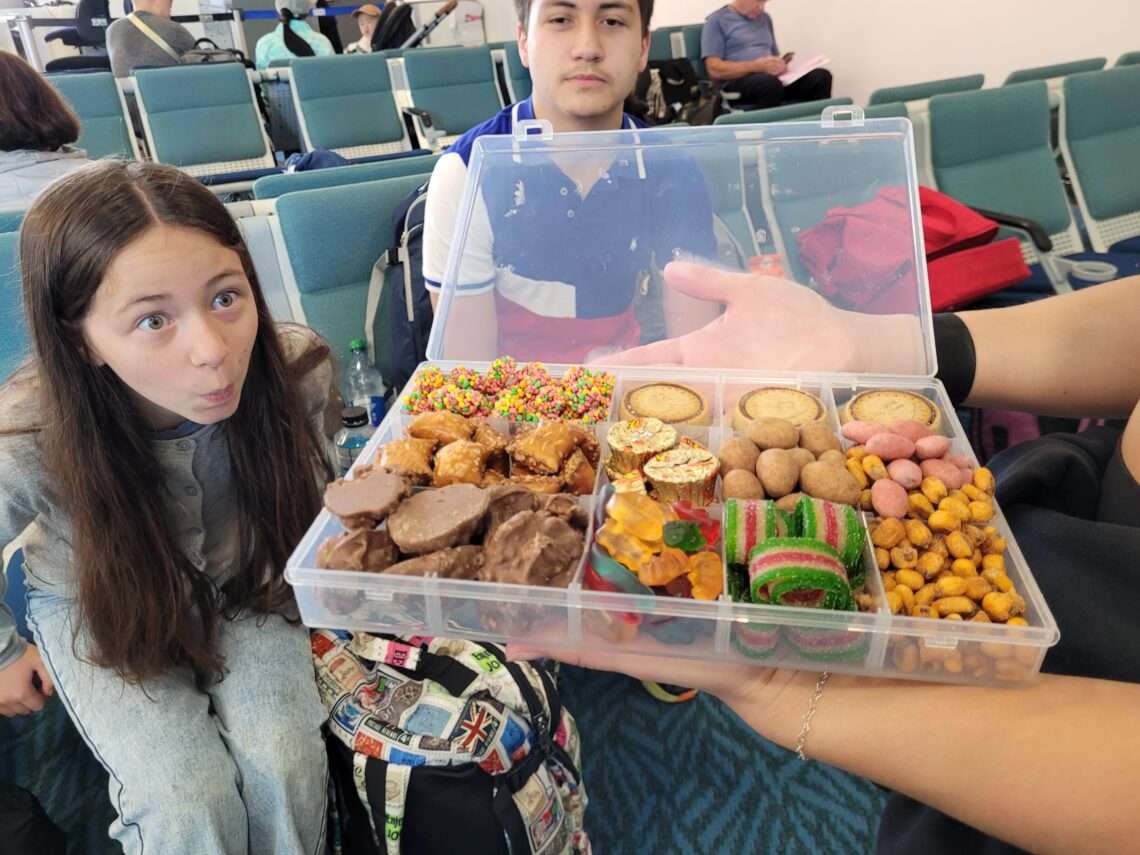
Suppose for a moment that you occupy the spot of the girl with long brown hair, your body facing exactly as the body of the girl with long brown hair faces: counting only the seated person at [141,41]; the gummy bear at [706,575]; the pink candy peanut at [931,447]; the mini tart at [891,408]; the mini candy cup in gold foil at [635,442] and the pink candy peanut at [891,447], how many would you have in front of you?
5

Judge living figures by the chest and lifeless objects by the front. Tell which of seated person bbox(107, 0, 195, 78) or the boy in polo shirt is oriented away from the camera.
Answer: the seated person

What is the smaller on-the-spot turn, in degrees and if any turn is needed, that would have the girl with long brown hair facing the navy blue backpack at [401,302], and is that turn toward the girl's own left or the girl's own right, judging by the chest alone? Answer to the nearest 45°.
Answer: approximately 90° to the girl's own left

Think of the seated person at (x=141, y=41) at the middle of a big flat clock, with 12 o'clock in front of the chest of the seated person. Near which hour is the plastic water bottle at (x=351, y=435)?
The plastic water bottle is roughly at 6 o'clock from the seated person.

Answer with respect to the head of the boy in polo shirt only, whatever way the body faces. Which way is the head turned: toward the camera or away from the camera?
toward the camera

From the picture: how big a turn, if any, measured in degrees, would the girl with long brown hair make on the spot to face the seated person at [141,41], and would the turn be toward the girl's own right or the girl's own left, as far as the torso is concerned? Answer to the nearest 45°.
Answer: approximately 135° to the girl's own left

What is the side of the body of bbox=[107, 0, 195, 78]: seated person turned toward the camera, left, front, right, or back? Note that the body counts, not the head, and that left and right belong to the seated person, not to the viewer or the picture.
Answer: back

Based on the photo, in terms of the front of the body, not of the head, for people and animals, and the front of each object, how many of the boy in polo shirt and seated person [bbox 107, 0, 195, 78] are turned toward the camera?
1

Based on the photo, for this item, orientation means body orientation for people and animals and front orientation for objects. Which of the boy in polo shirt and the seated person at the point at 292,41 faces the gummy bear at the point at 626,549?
the boy in polo shirt

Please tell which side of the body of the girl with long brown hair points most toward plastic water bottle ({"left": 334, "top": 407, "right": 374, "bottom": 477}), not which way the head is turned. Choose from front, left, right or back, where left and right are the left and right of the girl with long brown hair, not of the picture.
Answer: left

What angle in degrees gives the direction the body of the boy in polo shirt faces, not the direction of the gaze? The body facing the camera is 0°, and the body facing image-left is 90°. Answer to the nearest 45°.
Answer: approximately 0°

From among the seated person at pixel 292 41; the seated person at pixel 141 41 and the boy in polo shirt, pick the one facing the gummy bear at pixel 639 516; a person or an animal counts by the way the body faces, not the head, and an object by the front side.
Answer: the boy in polo shirt

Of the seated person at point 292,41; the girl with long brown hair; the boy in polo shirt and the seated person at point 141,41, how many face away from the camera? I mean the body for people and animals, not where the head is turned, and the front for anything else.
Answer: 2

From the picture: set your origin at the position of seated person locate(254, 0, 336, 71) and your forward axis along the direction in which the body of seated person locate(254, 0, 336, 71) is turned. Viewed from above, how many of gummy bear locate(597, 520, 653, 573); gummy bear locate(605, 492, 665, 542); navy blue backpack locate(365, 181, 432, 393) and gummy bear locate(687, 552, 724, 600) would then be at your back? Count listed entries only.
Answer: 4

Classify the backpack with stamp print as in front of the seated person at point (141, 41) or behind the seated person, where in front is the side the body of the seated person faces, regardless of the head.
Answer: behind
